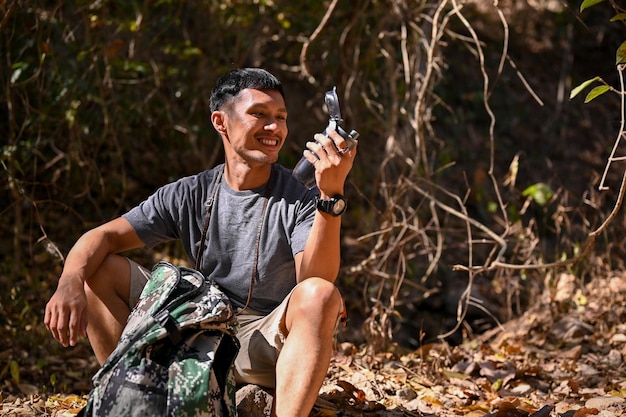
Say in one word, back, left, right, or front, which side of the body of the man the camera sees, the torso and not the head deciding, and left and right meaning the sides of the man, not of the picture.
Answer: front

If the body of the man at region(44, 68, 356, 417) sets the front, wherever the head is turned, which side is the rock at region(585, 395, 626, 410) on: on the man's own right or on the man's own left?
on the man's own left

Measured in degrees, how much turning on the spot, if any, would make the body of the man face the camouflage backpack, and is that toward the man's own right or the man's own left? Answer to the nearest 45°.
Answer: approximately 45° to the man's own right

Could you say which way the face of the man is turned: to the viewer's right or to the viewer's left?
to the viewer's right
